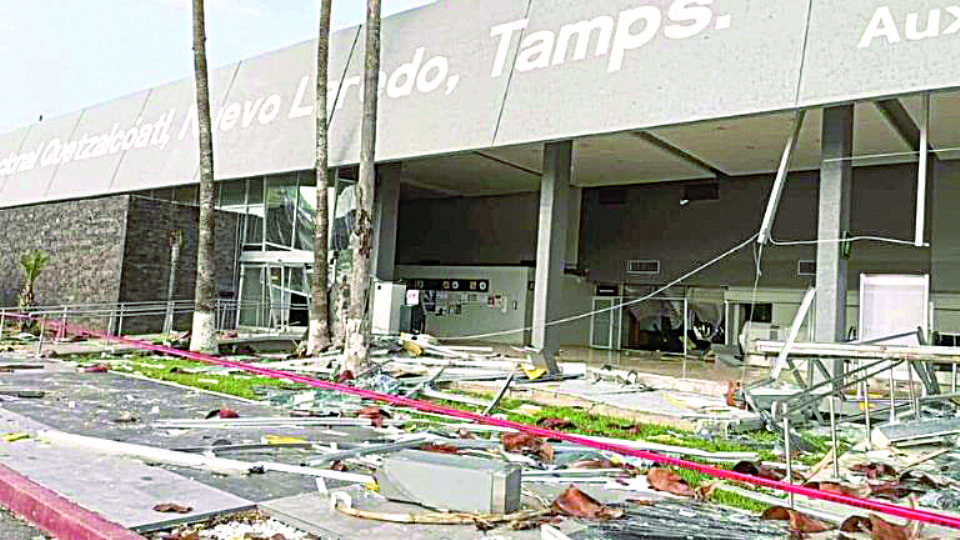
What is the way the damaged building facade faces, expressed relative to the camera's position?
facing the viewer and to the left of the viewer

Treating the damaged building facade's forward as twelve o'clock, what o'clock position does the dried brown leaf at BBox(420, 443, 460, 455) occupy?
The dried brown leaf is roughly at 11 o'clock from the damaged building facade.

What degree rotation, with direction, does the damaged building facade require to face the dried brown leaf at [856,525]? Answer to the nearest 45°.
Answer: approximately 45° to its left

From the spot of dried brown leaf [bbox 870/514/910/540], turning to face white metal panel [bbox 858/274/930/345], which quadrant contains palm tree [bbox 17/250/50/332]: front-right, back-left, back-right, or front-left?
front-left

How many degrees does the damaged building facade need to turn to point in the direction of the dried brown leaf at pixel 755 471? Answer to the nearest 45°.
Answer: approximately 45° to its left

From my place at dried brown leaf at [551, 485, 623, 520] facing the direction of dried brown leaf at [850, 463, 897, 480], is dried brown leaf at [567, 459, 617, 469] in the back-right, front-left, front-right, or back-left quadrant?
front-left

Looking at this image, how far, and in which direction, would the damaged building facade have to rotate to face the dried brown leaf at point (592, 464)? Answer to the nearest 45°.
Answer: approximately 45° to its left

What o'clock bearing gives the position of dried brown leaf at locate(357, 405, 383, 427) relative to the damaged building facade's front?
The dried brown leaf is roughly at 11 o'clock from the damaged building facade.

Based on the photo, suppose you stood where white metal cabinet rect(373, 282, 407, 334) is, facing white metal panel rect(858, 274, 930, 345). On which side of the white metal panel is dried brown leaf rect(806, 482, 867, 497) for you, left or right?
right

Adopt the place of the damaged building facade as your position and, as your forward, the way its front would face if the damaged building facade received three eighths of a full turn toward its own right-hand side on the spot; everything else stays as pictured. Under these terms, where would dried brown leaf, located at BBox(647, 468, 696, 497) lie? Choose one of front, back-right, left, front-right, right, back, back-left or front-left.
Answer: back

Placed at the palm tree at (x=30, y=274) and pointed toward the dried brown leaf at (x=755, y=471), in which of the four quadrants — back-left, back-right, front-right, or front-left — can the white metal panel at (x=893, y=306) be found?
front-left

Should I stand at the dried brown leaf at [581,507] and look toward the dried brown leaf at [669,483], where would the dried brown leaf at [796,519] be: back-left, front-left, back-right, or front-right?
front-right

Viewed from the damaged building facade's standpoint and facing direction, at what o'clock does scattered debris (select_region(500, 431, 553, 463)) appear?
The scattered debris is roughly at 11 o'clock from the damaged building facade.
